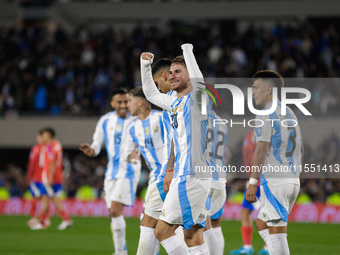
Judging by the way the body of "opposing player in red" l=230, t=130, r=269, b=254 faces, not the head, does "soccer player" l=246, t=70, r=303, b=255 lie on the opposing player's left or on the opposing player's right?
on the opposing player's left

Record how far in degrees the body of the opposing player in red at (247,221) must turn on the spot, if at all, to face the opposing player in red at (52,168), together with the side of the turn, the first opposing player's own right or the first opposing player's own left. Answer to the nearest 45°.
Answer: approximately 45° to the first opposing player's own right

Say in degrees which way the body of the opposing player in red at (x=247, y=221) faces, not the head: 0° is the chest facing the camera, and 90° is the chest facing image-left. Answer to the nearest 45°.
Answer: approximately 90°

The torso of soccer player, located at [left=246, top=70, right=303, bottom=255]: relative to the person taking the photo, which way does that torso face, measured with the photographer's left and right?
facing away from the viewer and to the left of the viewer

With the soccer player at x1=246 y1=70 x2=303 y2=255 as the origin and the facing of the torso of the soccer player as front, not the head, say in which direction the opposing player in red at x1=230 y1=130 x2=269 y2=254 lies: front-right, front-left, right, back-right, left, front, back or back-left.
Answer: front-right

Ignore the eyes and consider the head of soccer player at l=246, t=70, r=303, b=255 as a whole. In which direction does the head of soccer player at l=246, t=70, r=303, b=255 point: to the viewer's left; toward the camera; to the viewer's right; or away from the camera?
to the viewer's left

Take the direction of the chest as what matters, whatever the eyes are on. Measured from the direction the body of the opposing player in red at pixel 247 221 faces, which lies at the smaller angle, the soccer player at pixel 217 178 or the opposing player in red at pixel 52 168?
the opposing player in red

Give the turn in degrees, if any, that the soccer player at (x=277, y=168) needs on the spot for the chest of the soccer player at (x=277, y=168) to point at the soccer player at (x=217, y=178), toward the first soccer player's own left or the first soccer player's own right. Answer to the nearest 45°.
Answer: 0° — they already face them

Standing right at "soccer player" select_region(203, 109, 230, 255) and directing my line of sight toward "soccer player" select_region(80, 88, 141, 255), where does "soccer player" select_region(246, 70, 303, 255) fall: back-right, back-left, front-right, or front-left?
back-left

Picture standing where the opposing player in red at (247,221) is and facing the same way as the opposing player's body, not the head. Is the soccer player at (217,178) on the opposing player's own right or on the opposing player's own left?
on the opposing player's own left

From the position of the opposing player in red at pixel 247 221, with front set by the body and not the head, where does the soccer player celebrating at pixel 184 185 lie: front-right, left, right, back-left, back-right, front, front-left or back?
left
